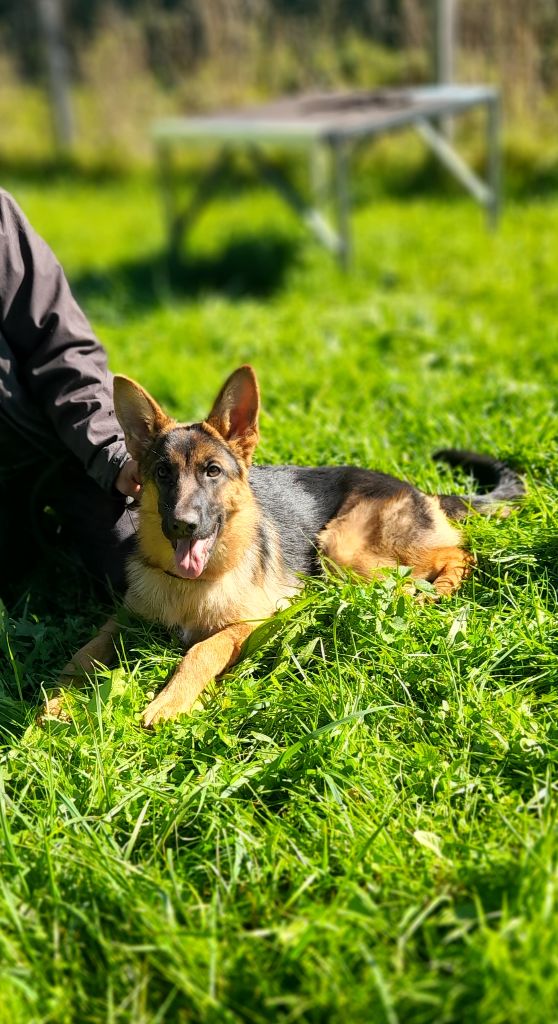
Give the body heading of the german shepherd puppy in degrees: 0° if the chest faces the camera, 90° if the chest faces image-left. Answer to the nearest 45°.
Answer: approximately 45°

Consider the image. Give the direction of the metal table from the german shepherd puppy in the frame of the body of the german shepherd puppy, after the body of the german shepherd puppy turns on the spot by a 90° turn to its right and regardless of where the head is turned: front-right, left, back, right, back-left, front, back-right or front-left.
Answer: front-right

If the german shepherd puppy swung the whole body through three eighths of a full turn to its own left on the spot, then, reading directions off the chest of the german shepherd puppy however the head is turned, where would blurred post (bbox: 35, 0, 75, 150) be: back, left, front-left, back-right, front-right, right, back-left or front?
left
